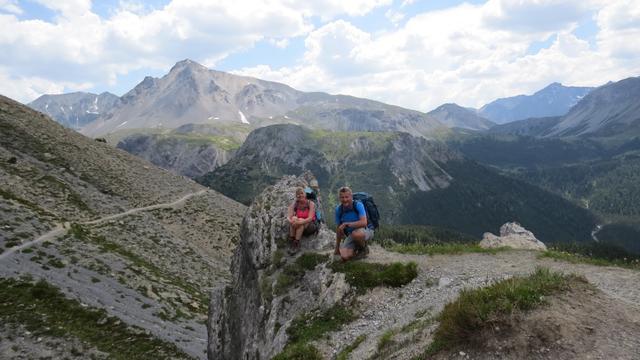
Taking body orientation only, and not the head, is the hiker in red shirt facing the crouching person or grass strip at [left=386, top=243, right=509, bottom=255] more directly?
the crouching person

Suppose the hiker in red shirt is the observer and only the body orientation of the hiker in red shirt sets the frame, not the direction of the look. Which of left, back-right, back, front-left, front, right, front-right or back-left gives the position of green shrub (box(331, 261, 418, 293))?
left

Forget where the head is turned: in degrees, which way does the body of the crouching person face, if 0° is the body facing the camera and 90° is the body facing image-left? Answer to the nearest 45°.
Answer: approximately 45°

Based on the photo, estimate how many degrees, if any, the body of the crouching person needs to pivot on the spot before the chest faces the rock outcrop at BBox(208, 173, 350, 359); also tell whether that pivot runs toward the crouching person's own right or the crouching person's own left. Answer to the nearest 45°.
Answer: approximately 90° to the crouching person's own right

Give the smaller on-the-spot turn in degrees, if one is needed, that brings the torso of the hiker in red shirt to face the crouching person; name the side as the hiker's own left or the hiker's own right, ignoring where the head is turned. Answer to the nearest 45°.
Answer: approximately 90° to the hiker's own left

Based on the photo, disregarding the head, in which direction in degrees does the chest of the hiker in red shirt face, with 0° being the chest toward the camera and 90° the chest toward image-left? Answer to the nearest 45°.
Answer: approximately 45°

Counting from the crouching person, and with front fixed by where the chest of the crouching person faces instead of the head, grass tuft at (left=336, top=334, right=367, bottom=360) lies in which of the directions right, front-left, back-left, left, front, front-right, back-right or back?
front-left

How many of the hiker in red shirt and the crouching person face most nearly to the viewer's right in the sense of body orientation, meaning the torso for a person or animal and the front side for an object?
0

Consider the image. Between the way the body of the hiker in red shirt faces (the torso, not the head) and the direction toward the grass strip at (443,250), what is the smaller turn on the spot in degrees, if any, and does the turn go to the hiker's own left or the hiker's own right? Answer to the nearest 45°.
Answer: approximately 135° to the hiker's own left

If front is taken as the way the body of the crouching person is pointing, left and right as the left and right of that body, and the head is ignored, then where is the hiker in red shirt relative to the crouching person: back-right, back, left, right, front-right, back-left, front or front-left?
right
